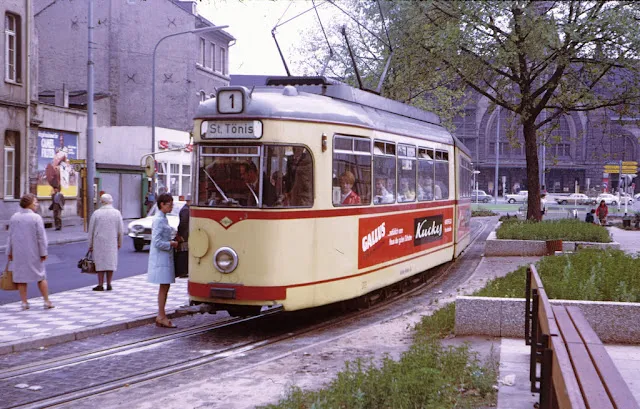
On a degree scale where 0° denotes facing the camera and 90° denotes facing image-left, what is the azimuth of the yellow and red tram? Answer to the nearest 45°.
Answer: approximately 45°

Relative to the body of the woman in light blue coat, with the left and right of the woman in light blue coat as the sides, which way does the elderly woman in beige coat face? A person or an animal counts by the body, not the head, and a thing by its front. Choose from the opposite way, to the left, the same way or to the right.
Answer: to the left

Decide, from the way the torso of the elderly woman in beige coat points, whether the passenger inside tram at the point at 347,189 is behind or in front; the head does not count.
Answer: behind

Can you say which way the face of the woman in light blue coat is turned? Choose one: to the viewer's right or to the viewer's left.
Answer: to the viewer's right

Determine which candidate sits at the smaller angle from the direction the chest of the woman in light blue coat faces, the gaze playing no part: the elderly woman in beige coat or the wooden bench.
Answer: the wooden bench

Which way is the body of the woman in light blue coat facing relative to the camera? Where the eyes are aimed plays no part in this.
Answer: to the viewer's right

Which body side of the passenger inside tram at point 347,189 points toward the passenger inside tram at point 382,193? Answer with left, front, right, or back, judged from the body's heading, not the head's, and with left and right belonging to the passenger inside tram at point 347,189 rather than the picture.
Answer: back
